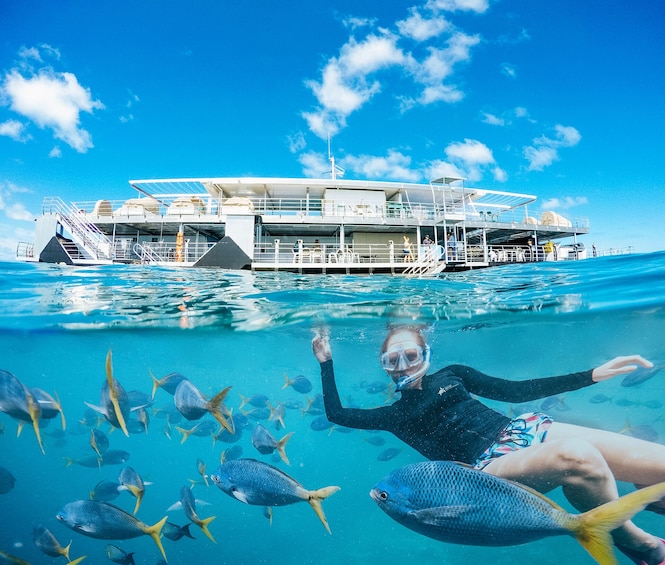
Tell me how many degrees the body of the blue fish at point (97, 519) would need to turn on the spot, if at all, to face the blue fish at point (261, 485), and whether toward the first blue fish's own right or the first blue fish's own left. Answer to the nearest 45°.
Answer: approximately 135° to the first blue fish's own left

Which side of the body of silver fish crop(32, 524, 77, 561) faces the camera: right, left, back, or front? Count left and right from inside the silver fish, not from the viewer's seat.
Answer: left

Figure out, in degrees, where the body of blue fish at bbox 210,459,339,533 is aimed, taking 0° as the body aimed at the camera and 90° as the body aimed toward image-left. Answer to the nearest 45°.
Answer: approximately 90°

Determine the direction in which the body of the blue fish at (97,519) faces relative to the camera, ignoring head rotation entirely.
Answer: to the viewer's left

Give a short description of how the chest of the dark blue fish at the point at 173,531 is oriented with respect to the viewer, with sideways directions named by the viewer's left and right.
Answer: facing to the left of the viewer

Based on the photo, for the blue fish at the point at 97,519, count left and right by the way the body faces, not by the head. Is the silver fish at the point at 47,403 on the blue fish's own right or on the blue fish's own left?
on the blue fish's own right
